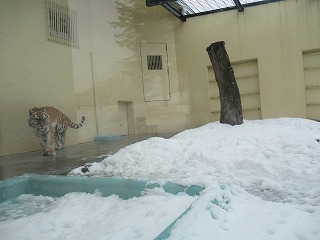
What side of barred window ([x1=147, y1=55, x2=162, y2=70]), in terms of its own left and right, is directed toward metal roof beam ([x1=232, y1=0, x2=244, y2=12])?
left

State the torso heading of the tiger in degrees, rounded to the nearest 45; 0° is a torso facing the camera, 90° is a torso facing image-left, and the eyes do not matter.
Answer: approximately 45°

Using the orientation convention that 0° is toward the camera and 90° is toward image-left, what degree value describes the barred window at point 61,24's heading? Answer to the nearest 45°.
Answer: approximately 315°

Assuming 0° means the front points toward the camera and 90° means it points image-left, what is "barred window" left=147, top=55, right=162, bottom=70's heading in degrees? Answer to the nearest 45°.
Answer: approximately 0°

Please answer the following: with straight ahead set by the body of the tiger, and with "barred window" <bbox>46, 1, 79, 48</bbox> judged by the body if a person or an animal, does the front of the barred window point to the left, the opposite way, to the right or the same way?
to the left

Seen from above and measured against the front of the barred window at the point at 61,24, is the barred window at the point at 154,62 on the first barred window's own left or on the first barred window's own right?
on the first barred window's own left

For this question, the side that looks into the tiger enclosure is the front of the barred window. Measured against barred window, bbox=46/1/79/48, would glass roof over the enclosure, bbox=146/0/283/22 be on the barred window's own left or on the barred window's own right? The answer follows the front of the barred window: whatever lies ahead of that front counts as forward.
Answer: on the barred window's own left

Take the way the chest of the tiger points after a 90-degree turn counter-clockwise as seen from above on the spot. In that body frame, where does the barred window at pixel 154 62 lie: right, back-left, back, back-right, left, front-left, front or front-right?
left

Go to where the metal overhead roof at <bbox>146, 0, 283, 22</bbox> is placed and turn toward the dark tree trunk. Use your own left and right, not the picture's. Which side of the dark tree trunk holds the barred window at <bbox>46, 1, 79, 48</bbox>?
right
